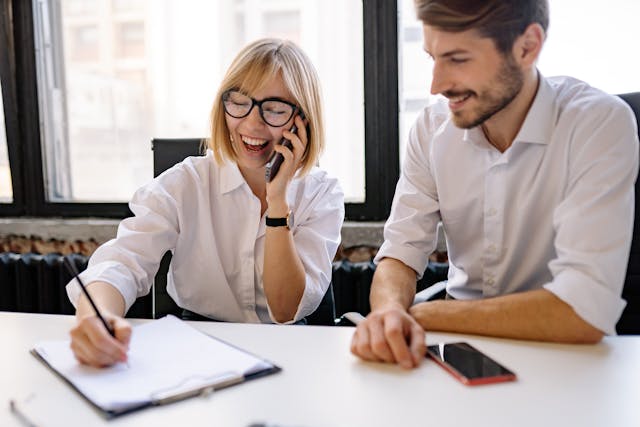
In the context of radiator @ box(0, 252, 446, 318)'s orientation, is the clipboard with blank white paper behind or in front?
in front

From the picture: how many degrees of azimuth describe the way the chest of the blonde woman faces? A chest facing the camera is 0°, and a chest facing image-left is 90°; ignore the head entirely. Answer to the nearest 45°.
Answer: approximately 0°

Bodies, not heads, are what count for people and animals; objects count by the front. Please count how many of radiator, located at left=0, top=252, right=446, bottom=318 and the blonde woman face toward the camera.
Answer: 2

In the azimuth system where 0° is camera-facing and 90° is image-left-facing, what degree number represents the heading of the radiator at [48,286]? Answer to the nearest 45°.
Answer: approximately 0°

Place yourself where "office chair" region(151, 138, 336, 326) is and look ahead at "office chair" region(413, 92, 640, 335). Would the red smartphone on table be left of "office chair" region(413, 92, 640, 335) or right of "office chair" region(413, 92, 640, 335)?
right

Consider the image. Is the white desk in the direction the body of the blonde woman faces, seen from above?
yes

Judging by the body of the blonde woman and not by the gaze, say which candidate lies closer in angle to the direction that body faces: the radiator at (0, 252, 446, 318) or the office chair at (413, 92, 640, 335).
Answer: the office chair
